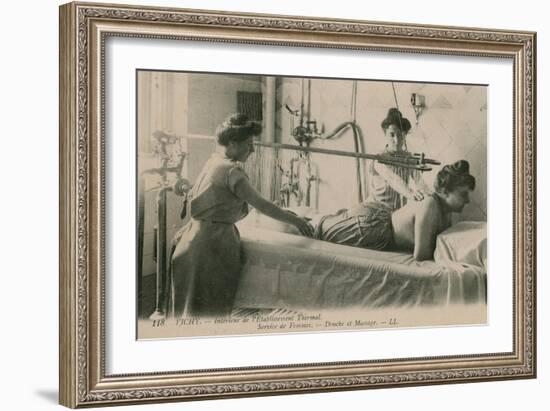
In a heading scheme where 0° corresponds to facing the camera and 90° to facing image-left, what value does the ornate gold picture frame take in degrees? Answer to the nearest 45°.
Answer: approximately 315°
